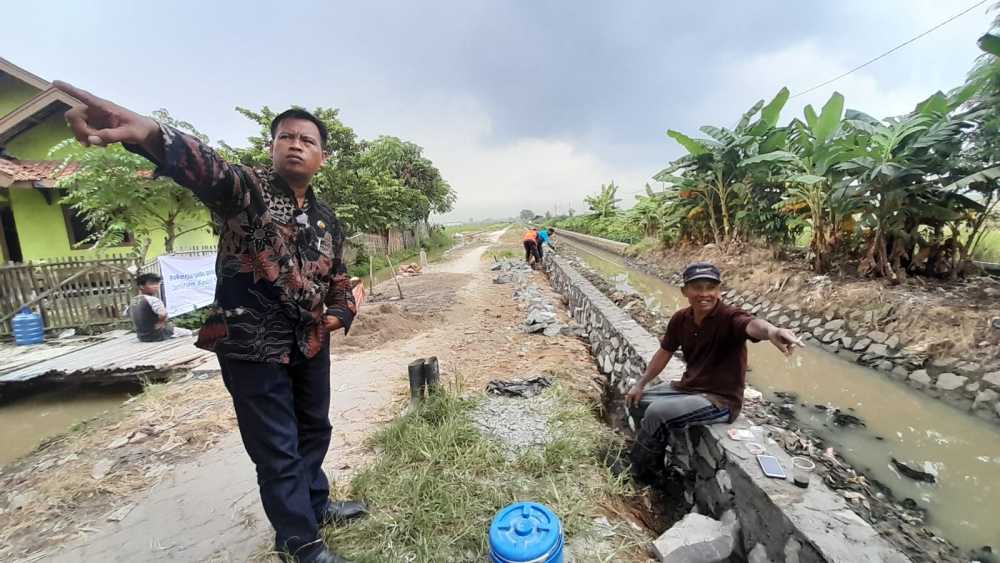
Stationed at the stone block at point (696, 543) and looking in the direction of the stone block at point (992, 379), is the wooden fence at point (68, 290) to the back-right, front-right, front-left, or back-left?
back-left

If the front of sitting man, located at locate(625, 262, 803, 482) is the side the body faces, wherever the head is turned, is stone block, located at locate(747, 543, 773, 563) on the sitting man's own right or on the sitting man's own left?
on the sitting man's own left

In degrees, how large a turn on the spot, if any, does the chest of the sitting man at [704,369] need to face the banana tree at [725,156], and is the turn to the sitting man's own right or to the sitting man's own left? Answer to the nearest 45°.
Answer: approximately 135° to the sitting man's own right

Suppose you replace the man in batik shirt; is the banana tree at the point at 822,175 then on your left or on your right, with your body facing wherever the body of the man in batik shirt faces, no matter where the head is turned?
on your left

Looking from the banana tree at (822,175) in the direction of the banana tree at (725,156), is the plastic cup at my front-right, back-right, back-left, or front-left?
back-left

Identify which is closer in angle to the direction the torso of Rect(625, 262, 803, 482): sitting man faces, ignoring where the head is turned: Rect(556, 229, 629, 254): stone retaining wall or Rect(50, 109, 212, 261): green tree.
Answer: the green tree

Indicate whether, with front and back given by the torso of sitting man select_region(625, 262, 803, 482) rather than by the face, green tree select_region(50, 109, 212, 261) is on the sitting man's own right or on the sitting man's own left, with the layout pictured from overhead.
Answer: on the sitting man's own right

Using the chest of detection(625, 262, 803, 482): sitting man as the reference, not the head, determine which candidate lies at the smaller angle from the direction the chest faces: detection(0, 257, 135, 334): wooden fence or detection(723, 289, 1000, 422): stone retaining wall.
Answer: the wooden fence

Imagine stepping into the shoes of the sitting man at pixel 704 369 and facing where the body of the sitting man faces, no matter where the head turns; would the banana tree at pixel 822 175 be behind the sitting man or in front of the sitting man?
behind

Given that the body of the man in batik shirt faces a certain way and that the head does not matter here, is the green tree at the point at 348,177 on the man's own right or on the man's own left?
on the man's own left
